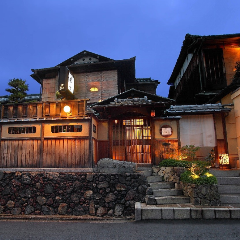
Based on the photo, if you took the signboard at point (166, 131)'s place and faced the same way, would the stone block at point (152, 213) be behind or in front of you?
in front

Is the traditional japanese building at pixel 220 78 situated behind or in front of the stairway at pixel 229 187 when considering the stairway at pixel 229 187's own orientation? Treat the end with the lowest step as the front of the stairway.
behind

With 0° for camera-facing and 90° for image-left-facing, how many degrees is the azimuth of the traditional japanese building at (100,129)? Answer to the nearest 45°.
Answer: approximately 0°

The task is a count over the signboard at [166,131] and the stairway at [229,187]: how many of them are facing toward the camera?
2

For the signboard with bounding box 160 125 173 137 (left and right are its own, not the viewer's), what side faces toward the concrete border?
front

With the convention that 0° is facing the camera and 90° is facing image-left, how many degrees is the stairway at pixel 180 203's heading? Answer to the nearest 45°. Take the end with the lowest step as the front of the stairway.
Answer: approximately 0°

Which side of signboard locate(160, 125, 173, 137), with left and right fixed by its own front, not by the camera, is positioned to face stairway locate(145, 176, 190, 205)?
front

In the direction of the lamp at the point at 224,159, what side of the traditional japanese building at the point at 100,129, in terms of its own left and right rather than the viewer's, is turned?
left

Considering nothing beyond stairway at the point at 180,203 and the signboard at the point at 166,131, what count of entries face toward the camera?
2

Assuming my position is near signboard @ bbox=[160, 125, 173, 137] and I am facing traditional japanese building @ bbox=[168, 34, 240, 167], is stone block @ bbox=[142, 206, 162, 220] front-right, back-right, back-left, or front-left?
back-right

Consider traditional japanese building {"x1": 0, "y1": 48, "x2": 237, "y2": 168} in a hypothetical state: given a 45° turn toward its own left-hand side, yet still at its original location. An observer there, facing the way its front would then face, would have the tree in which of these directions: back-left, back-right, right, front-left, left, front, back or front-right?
back

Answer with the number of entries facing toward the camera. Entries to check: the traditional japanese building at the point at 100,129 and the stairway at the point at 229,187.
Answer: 2
